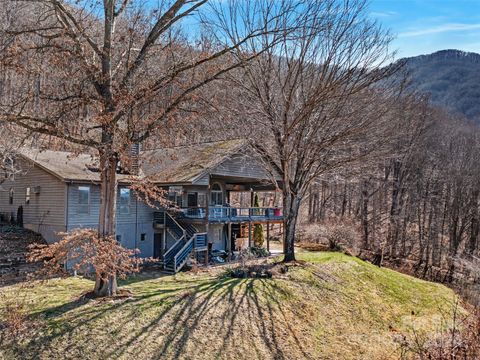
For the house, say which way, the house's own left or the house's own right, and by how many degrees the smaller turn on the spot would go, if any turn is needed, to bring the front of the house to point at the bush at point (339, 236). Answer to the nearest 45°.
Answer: approximately 45° to the house's own left

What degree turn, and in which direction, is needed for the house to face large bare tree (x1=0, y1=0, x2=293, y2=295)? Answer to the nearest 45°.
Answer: approximately 45° to its right

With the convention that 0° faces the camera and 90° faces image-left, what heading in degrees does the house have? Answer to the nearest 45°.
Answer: approximately 315°

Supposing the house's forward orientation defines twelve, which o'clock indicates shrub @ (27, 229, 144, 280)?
The shrub is roughly at 2 o'clock from the house.

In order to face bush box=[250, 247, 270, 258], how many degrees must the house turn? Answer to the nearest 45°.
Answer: approximately 45° to its left
